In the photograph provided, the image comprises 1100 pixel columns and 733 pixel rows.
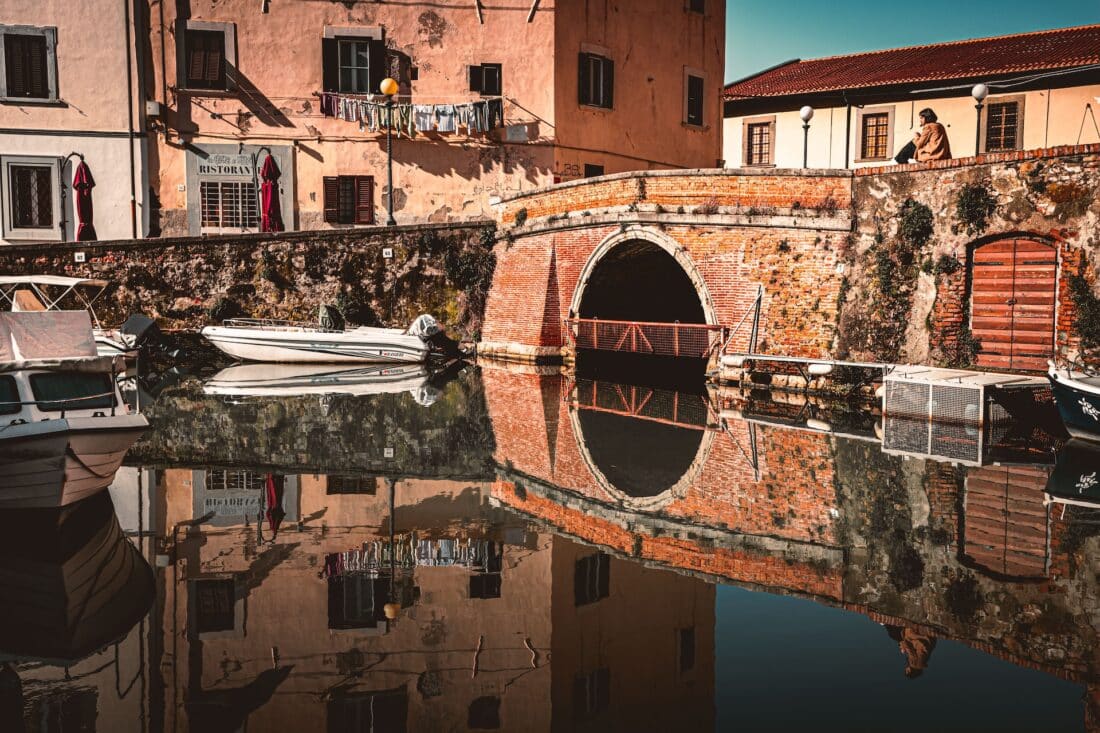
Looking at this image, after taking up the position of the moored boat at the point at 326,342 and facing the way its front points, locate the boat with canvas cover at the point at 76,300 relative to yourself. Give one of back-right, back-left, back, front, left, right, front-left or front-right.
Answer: front

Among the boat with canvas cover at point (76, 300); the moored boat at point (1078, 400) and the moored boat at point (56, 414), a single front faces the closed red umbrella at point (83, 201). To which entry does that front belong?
the moored boat at point (1078, 400)

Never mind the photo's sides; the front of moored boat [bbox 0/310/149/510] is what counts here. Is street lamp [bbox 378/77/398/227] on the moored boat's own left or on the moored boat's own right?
on the moored boat's own left

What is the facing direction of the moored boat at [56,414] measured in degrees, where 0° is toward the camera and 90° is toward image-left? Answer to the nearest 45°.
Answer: approximately 315°

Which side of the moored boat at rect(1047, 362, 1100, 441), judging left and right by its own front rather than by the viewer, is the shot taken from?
left

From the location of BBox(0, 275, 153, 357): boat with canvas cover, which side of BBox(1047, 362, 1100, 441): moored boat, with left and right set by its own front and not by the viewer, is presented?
front

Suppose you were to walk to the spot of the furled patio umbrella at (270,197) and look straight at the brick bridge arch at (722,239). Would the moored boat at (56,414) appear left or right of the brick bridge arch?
right

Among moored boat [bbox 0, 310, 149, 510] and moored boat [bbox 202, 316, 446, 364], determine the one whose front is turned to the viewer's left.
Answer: moored boat [bbox 202, 316, 446, 364]

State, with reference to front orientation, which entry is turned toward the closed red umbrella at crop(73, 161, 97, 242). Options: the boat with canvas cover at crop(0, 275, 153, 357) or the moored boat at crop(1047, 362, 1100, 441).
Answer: the moored boat

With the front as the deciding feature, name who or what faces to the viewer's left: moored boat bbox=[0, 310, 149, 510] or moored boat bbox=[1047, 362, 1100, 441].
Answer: moored boat bbox=[1047, 362, 1100, 441]

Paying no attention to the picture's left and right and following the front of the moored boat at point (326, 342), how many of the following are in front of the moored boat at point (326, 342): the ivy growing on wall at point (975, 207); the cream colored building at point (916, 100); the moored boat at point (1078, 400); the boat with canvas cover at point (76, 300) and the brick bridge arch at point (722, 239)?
1

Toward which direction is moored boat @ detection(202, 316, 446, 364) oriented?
to the viewer's left

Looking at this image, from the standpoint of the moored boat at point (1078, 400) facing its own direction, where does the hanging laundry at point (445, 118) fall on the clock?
The hanging laundry is roughly at 1 o'clock from the moored boat.
